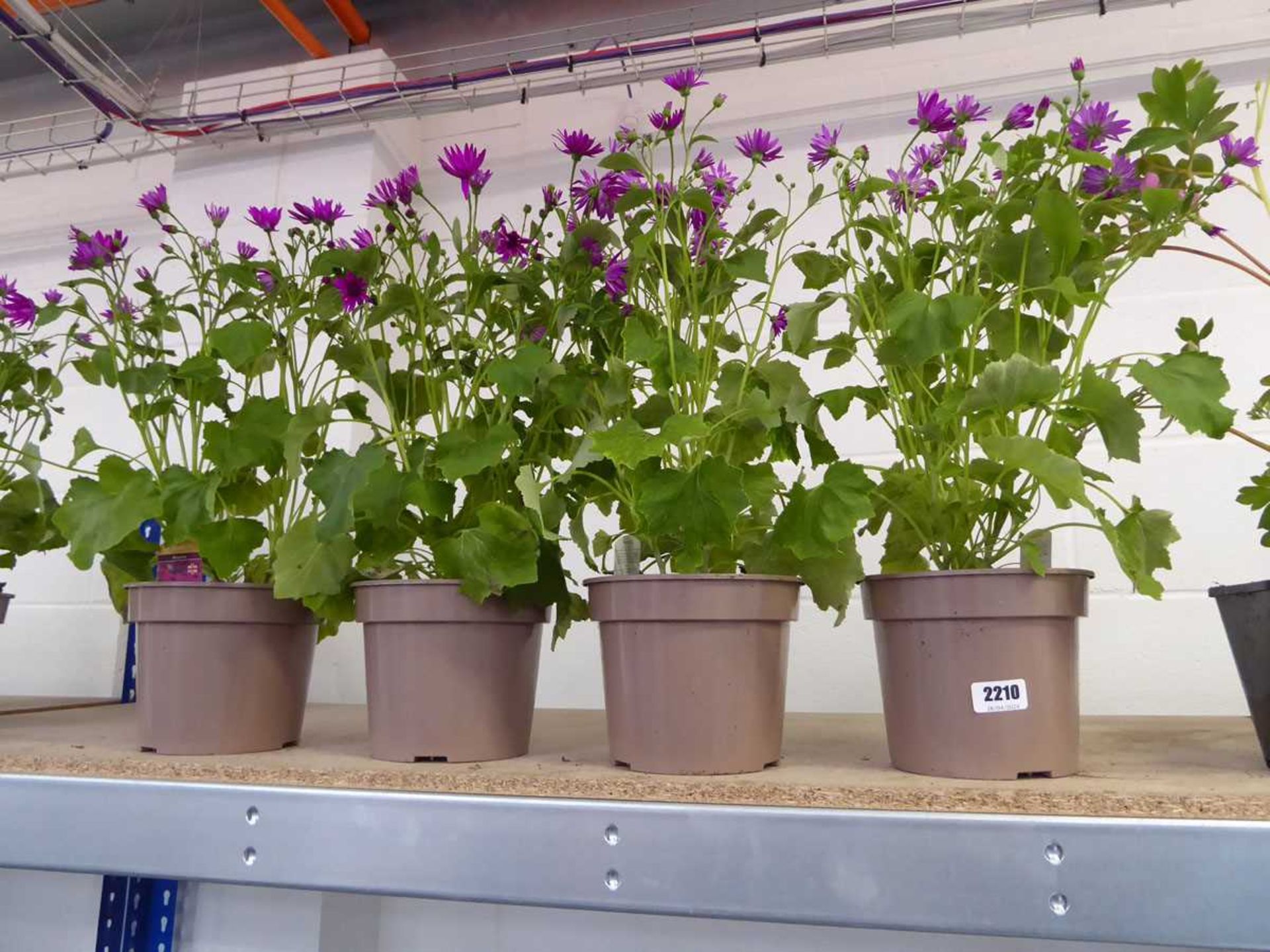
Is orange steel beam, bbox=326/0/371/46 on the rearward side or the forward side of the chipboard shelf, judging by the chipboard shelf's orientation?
on the rearward side

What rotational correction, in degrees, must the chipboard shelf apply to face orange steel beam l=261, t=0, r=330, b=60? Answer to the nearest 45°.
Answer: approximately 135° to its right

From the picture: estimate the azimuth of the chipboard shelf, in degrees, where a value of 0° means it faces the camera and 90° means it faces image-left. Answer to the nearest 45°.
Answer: approximately 0°
